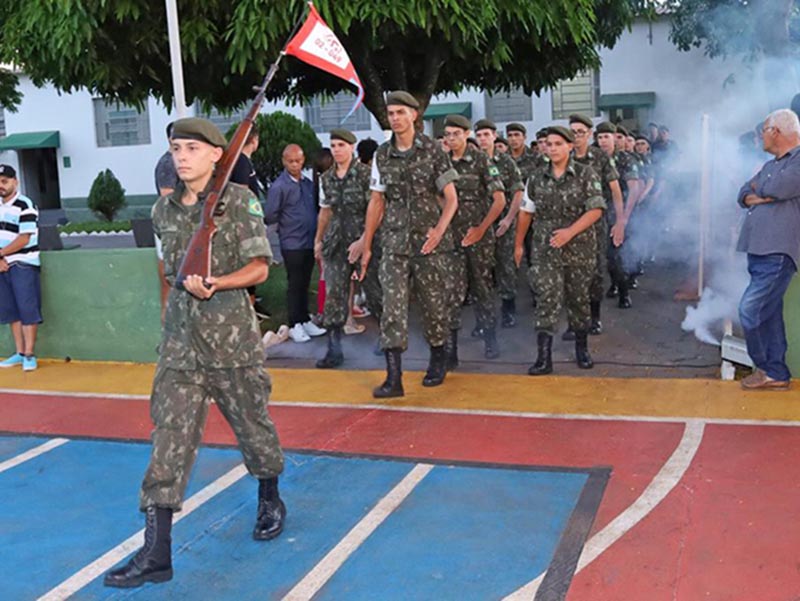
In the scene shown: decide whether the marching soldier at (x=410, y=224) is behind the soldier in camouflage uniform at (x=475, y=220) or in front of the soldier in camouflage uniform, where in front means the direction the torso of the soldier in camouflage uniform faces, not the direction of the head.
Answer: in front

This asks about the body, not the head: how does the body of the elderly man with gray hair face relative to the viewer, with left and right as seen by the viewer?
facing to the left of the viewer

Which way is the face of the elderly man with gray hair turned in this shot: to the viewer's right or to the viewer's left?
to the viewer's left

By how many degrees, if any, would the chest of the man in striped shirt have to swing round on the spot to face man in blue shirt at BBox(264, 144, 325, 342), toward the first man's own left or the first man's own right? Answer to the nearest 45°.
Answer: approximately 135° to the first man's own left

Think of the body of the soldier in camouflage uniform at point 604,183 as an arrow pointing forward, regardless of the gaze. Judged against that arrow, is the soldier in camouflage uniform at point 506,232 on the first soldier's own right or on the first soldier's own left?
on the first soldier's own right

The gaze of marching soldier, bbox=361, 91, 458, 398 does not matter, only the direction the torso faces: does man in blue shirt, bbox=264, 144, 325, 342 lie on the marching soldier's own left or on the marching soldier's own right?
on the marching soldier's own right

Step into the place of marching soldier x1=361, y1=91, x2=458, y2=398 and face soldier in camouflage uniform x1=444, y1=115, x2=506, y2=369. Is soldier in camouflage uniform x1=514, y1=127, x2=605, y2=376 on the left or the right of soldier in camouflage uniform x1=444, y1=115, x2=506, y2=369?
right

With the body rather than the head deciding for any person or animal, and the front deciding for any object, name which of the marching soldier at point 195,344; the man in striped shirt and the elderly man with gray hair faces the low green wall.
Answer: the elderly man with gray hair

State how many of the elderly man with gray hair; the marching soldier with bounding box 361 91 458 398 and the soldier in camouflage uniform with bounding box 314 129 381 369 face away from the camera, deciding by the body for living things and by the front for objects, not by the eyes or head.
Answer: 0

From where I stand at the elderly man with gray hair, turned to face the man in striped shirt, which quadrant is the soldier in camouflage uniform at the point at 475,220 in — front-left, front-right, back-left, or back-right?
front-right

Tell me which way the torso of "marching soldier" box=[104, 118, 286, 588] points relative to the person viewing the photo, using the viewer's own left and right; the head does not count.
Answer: facing the viewer and to the left of the viewer
